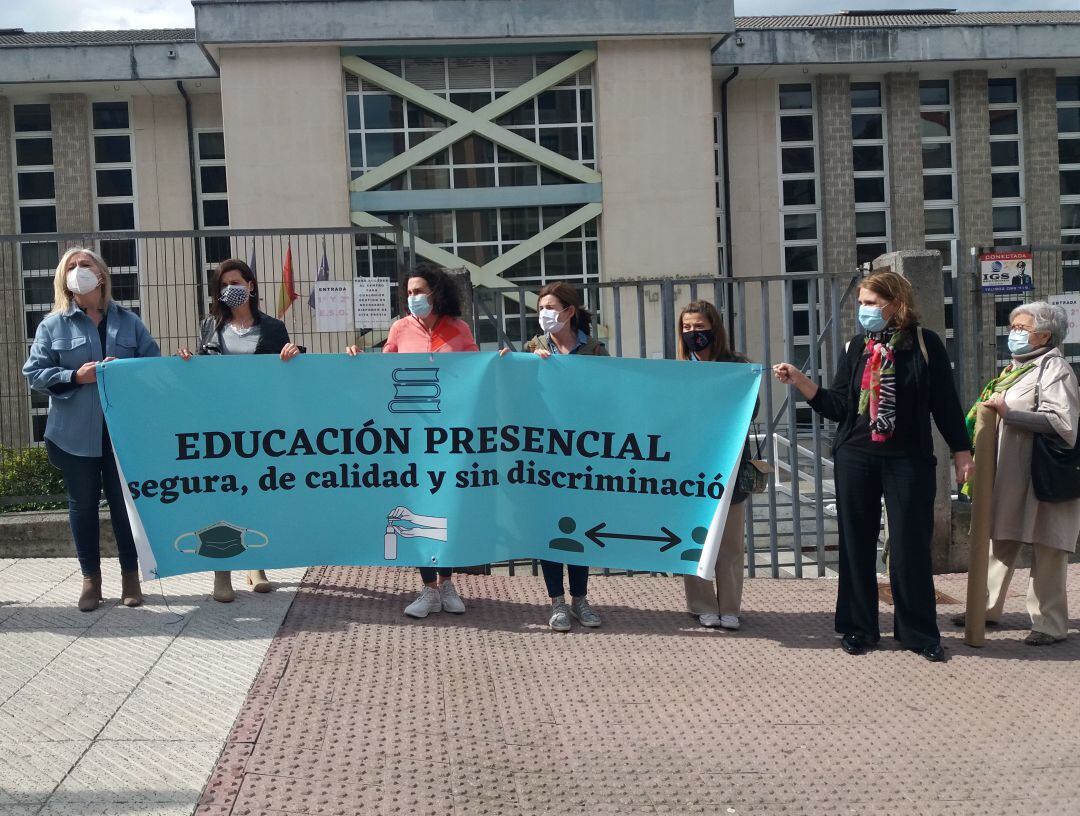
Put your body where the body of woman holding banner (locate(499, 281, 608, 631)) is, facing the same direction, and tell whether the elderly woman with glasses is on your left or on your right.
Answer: on your left

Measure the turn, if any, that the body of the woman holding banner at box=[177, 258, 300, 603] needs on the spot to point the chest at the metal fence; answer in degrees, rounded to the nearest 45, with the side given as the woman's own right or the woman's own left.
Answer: approximately 180°

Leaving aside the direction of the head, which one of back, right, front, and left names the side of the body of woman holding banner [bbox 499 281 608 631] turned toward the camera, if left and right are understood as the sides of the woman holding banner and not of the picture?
front

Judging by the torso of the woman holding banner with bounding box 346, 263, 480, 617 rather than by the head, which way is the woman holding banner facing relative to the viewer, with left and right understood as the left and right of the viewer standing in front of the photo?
facing the viewer

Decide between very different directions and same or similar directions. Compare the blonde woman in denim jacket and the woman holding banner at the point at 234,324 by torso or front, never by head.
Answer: same or similar directions

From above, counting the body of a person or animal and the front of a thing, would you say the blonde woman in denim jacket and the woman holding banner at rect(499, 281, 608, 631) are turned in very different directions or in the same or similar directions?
same or similar directions

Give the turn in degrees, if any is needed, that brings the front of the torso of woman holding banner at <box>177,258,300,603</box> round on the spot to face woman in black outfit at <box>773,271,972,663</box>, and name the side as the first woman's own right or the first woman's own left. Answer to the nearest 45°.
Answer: approximately 45° to the first woman's own left

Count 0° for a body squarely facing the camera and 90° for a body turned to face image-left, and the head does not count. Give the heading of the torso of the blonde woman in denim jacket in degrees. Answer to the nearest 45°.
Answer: approximately 0°

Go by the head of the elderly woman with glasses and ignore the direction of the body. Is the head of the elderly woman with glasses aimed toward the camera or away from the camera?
toward the camera

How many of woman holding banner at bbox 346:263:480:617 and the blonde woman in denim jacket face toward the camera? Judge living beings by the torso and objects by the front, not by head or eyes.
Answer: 2

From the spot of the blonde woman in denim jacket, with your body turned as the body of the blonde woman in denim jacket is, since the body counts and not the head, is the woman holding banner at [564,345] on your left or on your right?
on your left

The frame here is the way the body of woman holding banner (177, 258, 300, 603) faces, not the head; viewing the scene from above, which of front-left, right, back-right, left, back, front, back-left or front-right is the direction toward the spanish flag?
back
